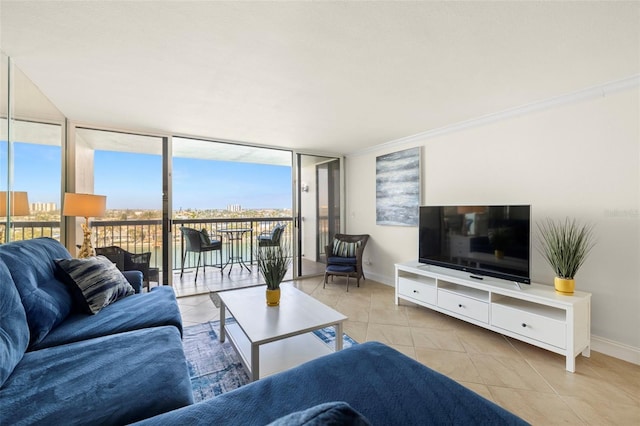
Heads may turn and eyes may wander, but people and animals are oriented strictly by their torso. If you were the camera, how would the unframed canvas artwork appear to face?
facing the viewer and to the left of the viewer

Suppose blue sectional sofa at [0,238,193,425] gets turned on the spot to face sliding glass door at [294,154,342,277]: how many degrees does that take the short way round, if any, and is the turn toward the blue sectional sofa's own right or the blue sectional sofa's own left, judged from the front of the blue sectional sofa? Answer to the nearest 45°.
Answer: approximately 45° to the blue sectional sofa's own left

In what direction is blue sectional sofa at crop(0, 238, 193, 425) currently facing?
to the viewer's right

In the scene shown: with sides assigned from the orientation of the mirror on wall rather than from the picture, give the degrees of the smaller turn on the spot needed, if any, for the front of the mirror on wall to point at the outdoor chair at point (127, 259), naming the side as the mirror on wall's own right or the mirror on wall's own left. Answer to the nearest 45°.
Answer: approximately 45° to the mirror on wall's own left

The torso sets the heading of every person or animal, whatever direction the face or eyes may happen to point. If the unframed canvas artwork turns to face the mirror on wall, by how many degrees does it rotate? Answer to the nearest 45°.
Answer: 0° — it already faces it

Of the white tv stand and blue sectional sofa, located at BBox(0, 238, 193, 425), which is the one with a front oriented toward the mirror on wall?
the white tv stand

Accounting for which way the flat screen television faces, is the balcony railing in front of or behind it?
in front

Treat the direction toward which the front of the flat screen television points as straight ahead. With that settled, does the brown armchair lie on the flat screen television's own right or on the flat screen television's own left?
on the flat screen television's own right

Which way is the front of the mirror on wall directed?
to the viewer's right

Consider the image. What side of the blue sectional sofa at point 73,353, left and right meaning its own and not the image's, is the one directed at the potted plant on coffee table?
front

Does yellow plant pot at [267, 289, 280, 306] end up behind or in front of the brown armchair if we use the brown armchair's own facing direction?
in front

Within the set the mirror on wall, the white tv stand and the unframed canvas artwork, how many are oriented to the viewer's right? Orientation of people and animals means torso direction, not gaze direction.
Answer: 1

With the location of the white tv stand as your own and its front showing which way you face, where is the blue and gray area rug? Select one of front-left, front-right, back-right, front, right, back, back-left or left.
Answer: front

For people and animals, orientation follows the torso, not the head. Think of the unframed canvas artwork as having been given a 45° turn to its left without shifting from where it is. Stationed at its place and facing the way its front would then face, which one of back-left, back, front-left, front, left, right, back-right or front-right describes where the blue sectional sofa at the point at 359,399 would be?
front
